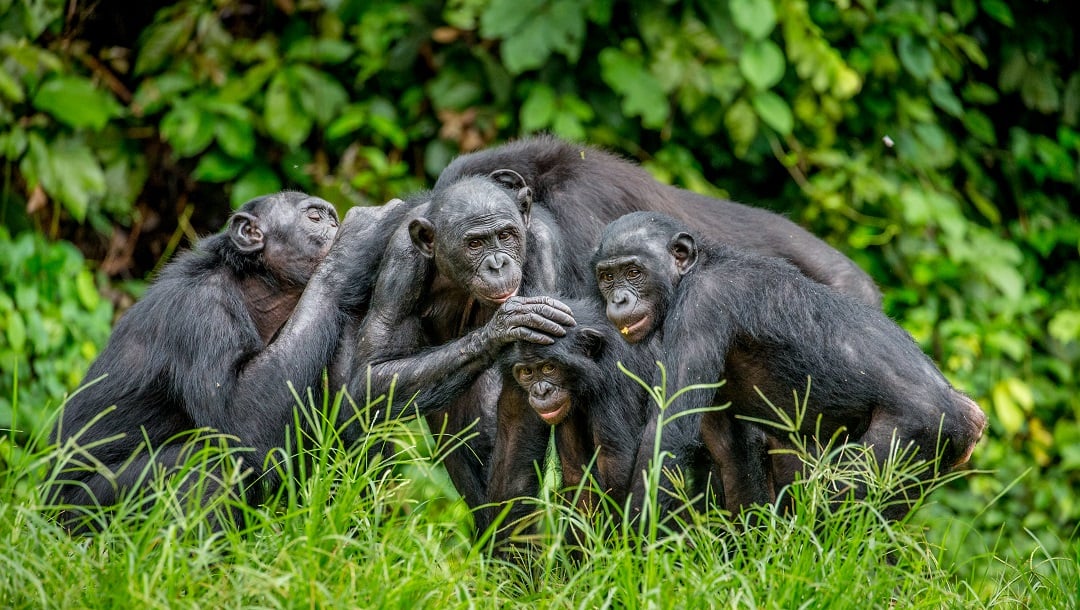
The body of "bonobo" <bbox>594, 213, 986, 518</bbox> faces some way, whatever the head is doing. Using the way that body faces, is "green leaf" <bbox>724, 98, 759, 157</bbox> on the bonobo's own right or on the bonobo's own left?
on the bonobo's own right

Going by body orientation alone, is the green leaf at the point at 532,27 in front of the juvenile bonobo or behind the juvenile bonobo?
behind

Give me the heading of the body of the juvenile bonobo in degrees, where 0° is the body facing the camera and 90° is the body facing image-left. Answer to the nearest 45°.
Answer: approximately 45°

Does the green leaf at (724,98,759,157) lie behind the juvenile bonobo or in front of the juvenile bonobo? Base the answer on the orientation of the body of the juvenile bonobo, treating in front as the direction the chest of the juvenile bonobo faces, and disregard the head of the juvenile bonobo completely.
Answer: behind

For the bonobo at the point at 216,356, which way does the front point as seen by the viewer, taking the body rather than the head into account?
to the viewer's right

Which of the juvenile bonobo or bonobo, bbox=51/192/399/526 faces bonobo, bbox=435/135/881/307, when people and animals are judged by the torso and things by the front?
bonobo, bbox=51/192/399/526

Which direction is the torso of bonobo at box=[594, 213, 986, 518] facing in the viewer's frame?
to the viewer's left

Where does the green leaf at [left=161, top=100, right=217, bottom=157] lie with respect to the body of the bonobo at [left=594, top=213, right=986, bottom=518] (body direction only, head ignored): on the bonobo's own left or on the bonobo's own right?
on the bonobo's own right

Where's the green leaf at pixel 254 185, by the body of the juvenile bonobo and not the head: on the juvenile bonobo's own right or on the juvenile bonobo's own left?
on the juvenile bonobo's own right

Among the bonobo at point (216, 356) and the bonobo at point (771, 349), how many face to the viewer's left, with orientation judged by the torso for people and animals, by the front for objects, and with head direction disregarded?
1

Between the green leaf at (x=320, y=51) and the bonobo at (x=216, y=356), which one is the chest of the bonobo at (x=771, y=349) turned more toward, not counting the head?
the bonobo
